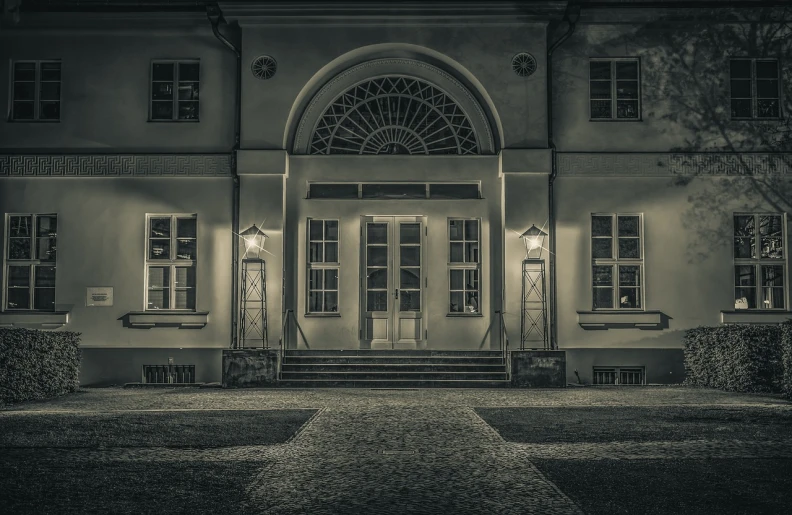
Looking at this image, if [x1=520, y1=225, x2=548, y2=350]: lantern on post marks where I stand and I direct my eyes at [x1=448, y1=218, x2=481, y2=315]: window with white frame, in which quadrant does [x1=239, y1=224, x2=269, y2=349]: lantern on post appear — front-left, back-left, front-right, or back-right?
front-left

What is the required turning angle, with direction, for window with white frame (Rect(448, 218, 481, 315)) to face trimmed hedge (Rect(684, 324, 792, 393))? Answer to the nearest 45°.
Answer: approximately 45° to its left

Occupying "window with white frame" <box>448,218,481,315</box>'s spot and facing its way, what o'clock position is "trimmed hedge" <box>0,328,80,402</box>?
The trimmed hedge is roughly at 2 o'clock from the window with white frame.

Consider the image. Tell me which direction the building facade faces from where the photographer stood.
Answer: facing the viewer

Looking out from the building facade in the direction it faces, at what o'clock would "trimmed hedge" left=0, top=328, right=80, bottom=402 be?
The trimmed hedge is roughly at 2 o'clock from the building facade.

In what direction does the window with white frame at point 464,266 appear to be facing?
toward the camera

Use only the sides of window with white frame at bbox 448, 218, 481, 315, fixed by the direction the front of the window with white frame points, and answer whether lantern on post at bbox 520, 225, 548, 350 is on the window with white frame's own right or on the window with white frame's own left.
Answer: on the window with white frame's own left

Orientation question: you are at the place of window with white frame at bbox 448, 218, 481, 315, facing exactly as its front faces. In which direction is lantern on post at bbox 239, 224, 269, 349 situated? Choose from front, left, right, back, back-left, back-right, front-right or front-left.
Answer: right
